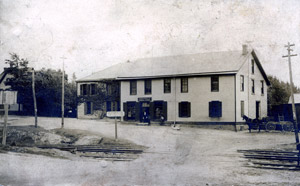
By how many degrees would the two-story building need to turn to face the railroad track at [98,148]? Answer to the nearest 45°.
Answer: approximately 45° to its right

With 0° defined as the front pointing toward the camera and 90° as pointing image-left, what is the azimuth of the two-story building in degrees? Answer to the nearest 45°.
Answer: approximately 45°

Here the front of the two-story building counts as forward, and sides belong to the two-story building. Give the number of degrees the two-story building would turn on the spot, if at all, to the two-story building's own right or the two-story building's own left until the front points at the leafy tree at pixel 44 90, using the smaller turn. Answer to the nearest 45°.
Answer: approximately 45° to the two-story building's own right

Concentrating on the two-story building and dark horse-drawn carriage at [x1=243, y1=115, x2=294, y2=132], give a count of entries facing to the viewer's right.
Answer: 0

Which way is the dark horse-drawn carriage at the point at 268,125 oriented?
to the viewer's left

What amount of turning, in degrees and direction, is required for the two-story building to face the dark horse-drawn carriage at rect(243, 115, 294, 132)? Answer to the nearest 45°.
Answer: approximately 135° to its left

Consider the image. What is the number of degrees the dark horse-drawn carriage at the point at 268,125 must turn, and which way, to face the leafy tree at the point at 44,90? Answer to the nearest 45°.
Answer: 0° — it already faces it

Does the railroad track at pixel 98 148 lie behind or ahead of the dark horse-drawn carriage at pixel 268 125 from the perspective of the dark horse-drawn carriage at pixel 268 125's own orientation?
ahead
